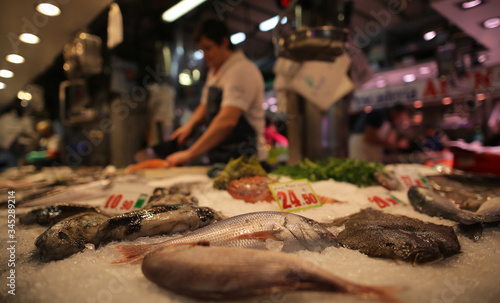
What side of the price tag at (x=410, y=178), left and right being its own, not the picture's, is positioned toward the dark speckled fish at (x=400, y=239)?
front

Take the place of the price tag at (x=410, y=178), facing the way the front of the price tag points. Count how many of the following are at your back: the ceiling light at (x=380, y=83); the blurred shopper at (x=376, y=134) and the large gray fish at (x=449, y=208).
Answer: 2

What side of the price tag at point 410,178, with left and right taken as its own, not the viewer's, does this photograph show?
front

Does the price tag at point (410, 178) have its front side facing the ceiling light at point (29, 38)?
no

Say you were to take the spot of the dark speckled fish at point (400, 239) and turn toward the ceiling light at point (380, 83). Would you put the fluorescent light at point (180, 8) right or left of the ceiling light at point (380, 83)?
left
